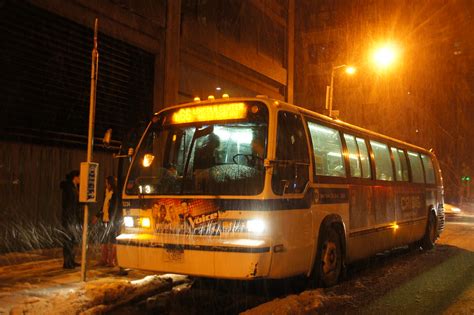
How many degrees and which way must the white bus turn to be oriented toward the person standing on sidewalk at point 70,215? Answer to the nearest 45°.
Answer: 0° — it already faces them

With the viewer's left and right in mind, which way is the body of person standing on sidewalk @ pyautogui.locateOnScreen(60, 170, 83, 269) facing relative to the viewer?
facing to the right of the viewer

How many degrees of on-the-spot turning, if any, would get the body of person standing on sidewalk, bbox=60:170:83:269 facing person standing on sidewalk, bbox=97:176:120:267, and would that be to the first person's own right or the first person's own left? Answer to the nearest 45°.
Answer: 0° — they already face them

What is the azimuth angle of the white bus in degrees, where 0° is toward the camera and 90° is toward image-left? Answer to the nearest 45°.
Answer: approximately 45°
